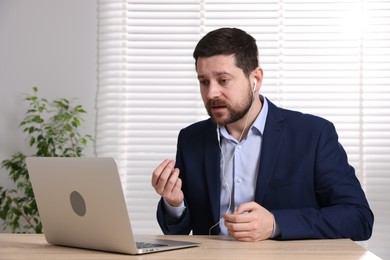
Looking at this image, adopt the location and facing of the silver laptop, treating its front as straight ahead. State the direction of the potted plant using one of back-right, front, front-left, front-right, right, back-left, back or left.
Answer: front-left

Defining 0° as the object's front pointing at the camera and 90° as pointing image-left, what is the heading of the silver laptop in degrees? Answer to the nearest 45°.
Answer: approximately 225°
